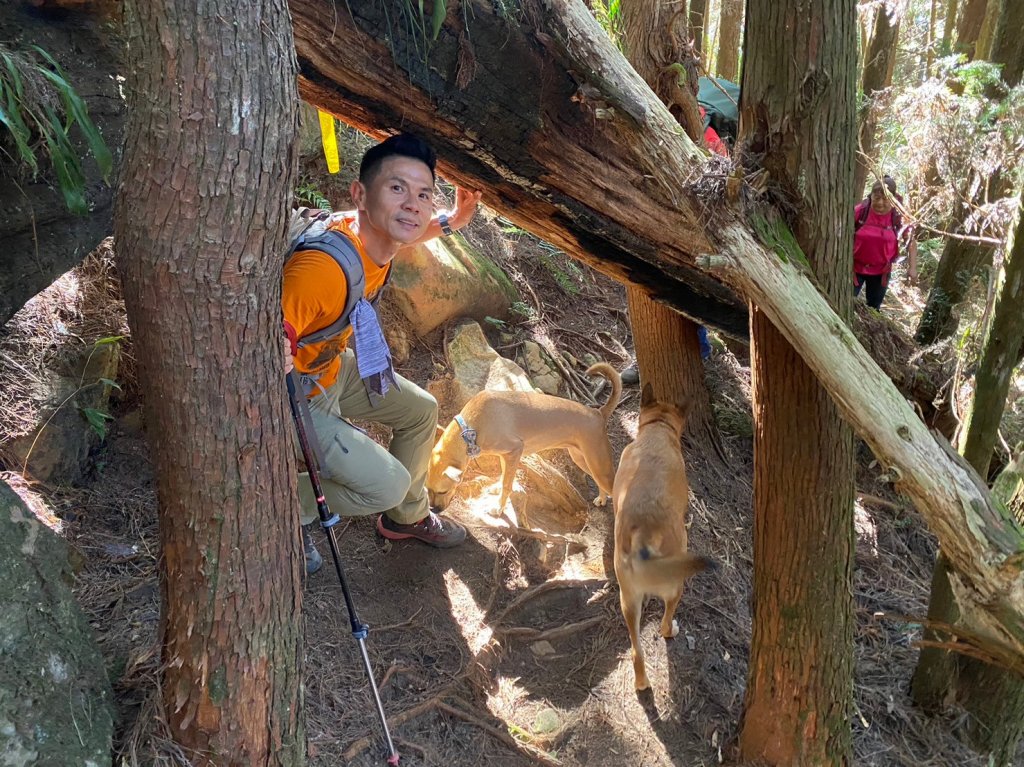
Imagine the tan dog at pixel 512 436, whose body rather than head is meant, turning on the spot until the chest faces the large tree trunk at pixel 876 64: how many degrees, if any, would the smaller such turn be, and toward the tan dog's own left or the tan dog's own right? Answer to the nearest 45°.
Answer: approximately 135° to the tan dog's own right

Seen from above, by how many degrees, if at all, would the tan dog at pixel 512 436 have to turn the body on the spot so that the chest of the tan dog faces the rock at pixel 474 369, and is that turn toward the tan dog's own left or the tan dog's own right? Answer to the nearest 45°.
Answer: approximately 90° to the tan dog's own right

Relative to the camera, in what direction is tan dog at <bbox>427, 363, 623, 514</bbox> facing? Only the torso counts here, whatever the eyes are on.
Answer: to the viewer's left

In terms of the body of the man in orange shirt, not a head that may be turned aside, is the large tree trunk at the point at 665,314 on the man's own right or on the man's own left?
on the man's own left

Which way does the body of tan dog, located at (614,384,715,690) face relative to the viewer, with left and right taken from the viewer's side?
facing away from the viewer

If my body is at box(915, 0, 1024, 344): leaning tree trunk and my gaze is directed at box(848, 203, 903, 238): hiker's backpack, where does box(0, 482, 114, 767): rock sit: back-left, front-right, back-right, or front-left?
back-left
